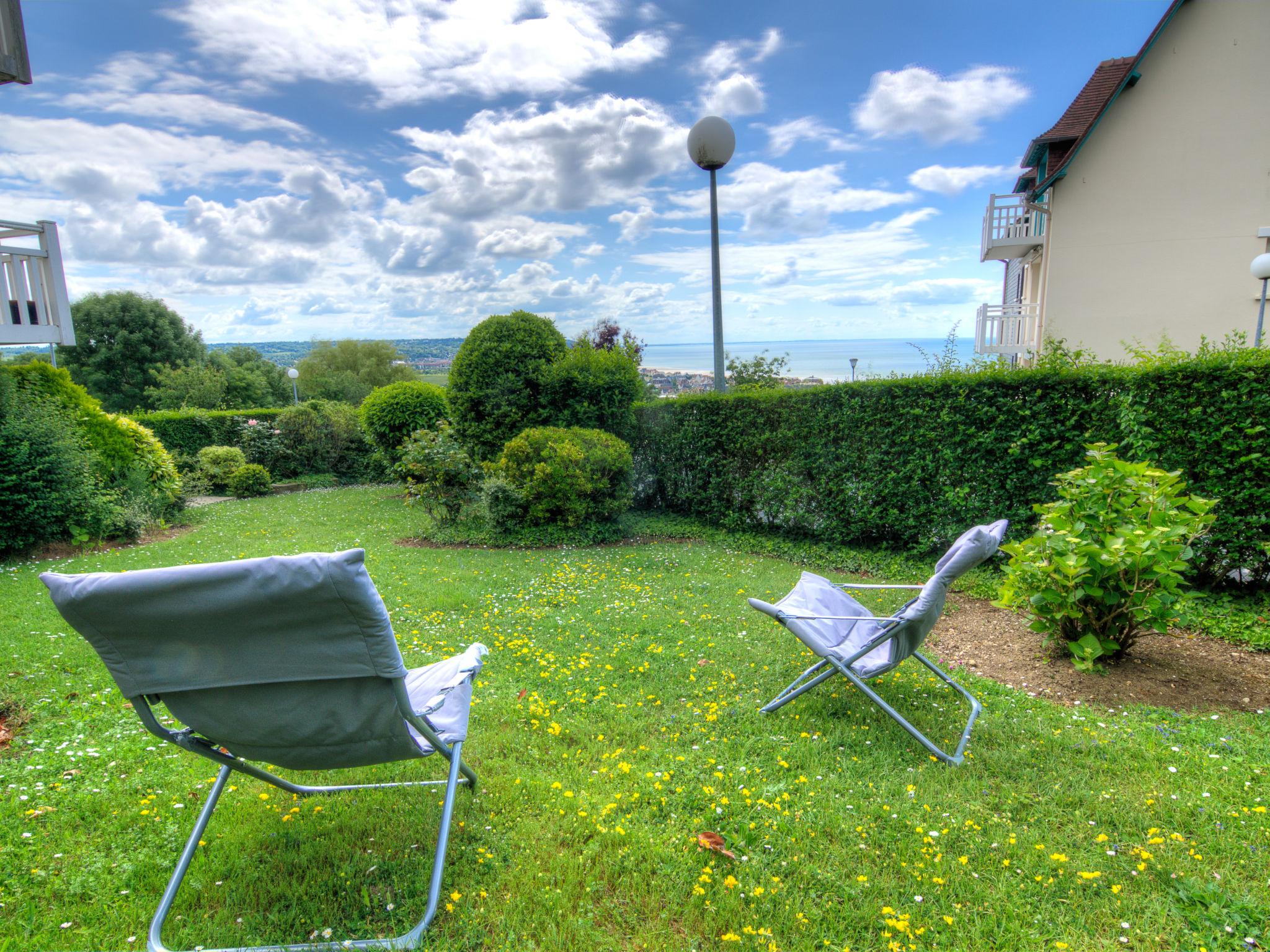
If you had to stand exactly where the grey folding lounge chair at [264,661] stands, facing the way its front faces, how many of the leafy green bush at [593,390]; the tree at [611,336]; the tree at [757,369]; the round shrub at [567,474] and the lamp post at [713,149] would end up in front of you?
5

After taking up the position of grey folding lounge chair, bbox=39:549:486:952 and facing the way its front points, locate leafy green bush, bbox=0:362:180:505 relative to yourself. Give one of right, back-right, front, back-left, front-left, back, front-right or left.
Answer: front-left

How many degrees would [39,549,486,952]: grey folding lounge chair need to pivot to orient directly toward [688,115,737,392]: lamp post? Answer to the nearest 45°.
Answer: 0° — it already faces it

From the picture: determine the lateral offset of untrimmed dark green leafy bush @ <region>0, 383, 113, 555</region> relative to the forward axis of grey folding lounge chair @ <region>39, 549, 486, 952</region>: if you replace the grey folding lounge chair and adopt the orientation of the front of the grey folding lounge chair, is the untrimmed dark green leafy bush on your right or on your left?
on your left

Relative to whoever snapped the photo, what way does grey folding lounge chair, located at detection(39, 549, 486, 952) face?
facing away from the viewer and to the right of the viewer

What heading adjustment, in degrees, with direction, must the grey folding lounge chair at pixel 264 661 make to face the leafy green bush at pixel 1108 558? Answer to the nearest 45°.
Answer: approximately 45° to its right

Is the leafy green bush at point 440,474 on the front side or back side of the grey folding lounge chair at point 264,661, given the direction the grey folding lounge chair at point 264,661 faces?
on the front side

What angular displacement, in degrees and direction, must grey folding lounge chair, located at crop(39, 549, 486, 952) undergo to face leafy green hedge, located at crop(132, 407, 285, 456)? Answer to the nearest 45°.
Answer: approximately 45° to its left

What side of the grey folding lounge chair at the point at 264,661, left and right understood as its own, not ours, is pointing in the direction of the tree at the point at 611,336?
front

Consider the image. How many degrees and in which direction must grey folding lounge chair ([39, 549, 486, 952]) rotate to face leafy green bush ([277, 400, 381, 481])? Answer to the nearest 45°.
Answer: approximately 45° to its left

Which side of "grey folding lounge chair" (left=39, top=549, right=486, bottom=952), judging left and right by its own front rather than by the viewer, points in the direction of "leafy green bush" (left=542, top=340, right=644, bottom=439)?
front

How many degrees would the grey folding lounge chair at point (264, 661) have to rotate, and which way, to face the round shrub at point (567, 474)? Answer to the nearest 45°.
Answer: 0° — it already faces it

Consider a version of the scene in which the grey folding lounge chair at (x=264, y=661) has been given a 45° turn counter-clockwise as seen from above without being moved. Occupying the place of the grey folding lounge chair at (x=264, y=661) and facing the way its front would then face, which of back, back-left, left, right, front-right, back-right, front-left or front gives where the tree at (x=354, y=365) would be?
front
